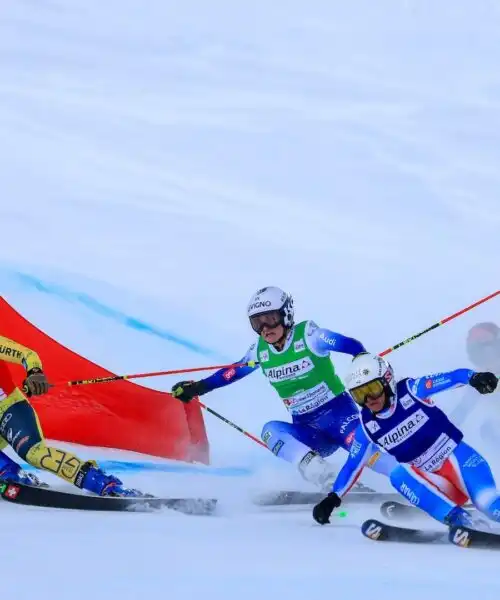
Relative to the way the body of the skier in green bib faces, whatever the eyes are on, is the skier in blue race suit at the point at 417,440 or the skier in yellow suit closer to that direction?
the skier in yellow suit

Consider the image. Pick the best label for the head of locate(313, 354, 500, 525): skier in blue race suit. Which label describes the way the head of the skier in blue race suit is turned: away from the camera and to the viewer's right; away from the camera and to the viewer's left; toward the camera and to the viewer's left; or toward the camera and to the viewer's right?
toward the camera and to the viewer's left

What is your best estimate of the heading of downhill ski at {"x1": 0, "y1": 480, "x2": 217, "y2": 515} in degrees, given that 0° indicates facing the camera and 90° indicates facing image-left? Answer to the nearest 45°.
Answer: approximately 90°

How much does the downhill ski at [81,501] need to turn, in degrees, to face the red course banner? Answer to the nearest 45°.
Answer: approximately 90° to its right

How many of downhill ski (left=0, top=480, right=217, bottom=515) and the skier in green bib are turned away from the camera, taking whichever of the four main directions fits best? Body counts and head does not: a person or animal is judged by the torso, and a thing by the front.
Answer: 0

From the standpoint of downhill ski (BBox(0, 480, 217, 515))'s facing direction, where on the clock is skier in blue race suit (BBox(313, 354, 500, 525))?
The skier in blue race suit is roughly at 7 o'clock from the downhill ski.

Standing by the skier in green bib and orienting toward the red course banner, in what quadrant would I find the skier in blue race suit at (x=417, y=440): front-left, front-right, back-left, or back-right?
back-left

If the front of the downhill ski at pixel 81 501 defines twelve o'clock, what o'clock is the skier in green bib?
The skier in green bib is roughly at 5 o'clock from the downhill ski.

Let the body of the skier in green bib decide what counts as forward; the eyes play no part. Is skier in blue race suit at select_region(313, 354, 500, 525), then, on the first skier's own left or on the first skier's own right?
on the first skier's own left

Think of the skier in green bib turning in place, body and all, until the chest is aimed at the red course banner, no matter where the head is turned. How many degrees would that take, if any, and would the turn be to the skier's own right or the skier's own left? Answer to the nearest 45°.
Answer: approximately 90° to the skier's own right

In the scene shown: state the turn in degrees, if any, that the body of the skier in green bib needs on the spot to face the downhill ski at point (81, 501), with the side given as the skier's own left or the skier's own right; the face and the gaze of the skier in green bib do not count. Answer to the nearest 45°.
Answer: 0° — they already face it

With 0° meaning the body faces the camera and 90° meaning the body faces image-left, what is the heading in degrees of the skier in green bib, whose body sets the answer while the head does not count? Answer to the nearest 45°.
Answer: approximately 45°

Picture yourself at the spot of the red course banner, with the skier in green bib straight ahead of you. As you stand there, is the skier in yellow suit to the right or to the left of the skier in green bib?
right
